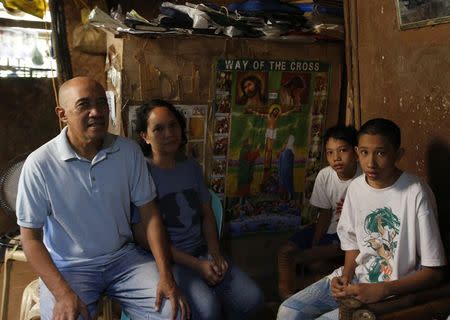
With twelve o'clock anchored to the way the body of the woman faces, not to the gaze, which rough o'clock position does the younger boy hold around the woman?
The younger boy is roughly at 10 o'clock from the woman.

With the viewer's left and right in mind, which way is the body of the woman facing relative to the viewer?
facing the viewer and to the right of the viewer

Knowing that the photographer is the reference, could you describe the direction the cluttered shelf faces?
facing the viewer

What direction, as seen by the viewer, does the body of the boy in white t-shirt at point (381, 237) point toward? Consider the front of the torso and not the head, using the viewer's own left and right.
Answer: facing the viewer and to the left of the viewer

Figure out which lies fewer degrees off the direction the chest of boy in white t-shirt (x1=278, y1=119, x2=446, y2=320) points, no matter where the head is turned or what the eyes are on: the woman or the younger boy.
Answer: the woman

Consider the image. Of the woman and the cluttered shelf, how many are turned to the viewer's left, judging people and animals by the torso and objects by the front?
0

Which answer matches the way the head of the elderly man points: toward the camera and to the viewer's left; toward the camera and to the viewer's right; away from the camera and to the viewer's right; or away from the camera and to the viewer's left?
toward the camera and to the viewer's right

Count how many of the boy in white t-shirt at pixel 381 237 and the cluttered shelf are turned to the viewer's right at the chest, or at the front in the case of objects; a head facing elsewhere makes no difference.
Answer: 0

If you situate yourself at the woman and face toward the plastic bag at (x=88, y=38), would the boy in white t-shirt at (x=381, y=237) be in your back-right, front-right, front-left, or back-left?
back-right

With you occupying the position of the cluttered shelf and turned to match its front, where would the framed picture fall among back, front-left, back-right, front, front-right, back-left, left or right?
front-left

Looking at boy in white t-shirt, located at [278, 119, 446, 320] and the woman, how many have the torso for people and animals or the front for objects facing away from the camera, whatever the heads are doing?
0

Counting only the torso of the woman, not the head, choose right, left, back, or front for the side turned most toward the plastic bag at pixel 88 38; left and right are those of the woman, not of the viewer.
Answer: back

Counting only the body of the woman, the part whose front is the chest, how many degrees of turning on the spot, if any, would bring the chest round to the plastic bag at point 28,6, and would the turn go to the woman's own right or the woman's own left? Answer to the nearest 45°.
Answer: approximately 180°
